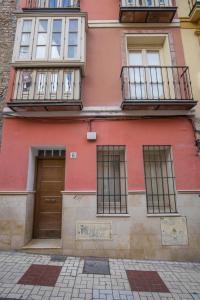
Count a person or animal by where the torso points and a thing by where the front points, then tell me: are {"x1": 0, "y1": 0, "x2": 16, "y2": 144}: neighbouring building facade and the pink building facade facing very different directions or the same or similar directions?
same or similar directions

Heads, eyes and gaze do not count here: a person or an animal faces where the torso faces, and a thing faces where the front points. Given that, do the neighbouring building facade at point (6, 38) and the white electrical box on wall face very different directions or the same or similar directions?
same or similar directions

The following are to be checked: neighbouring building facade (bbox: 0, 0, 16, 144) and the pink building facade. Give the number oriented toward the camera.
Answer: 2

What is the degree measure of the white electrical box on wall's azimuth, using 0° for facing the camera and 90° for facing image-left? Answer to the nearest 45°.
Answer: approximately 0°

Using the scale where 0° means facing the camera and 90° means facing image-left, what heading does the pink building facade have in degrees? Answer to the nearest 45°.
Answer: approximately 0°

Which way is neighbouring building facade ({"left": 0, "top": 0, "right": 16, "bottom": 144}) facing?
toward the camera

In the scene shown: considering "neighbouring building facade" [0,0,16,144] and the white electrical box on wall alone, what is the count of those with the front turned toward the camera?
2
